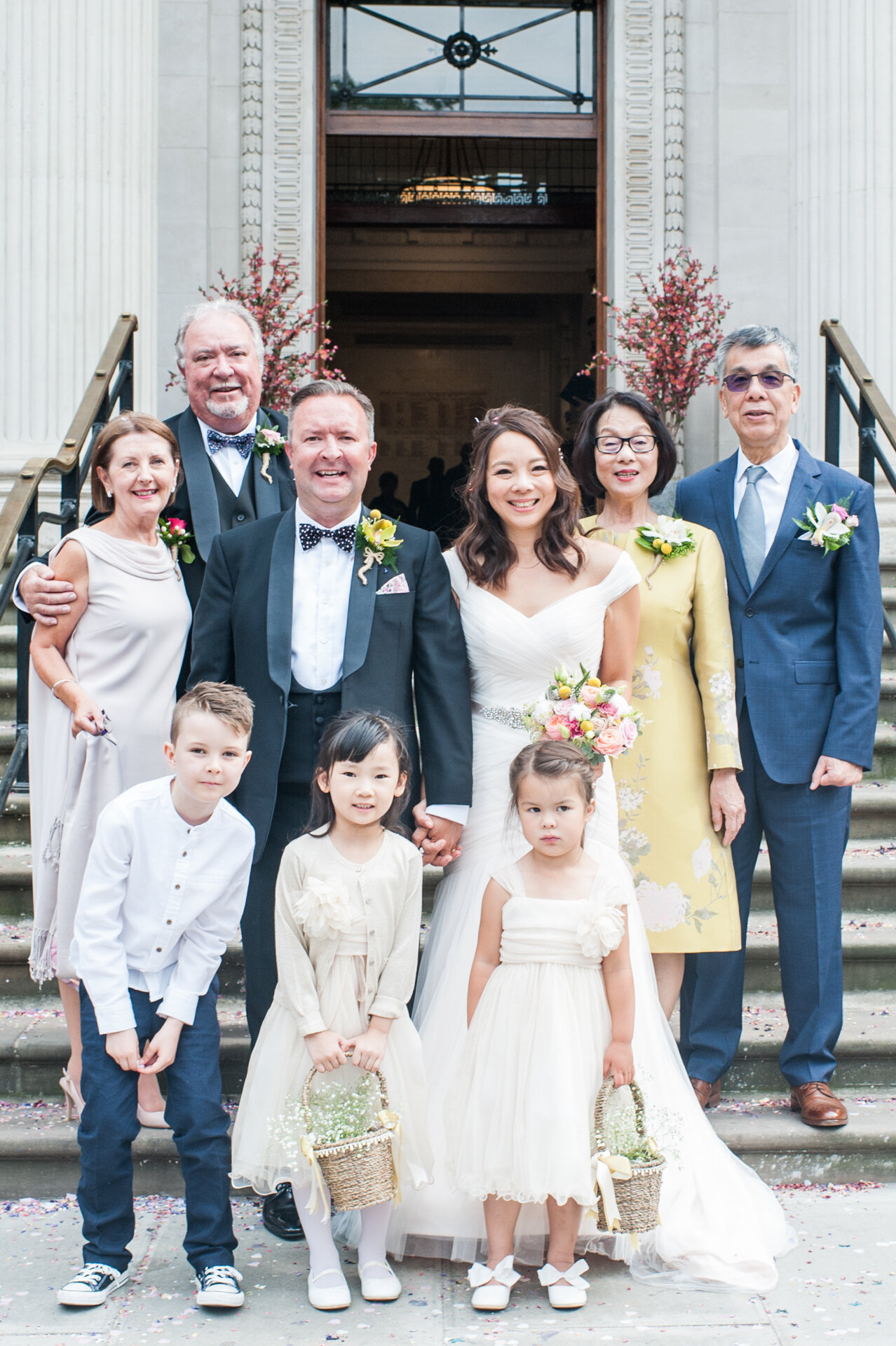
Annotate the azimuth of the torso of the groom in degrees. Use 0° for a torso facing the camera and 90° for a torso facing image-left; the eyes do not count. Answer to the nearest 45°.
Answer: approximately 0°

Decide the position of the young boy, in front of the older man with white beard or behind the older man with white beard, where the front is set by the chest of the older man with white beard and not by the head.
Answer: in front

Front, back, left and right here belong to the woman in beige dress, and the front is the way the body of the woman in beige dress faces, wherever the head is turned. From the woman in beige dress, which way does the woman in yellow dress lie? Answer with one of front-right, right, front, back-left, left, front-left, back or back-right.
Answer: front-left

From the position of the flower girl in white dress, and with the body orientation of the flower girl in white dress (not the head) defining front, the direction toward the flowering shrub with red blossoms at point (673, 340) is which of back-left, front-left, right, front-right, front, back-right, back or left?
back

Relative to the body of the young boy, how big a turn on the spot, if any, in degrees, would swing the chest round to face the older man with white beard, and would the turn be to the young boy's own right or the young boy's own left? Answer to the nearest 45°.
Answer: approximately 180°
